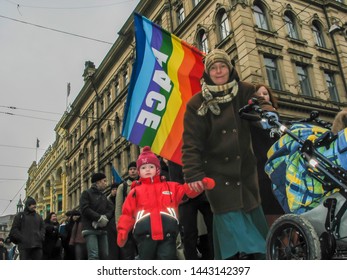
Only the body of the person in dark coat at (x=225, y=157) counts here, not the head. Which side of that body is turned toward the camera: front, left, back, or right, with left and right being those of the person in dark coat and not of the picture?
front

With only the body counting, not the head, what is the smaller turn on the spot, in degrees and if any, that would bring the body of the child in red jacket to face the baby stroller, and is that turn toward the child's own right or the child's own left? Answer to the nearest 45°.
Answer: approximately 45° to the child's own left

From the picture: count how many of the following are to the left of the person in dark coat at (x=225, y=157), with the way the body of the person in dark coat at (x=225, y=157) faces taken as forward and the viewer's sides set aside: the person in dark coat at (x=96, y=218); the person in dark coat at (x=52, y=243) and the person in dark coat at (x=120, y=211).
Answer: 0

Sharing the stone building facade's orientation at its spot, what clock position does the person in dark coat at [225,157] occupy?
The person in dark coat is roughly at 11 o'clock from the stone building facade.

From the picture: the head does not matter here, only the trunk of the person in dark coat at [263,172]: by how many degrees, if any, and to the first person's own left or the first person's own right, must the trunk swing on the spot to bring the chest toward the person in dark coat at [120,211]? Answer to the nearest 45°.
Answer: approximately 90° to the first person's own right

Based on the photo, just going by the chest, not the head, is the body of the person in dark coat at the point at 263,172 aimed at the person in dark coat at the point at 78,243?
no

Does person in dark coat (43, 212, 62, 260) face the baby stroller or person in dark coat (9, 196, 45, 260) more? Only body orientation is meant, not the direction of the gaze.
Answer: the baby stroller

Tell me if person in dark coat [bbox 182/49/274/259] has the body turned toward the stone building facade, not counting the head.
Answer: no

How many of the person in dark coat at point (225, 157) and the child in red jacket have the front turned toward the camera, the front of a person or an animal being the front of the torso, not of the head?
2

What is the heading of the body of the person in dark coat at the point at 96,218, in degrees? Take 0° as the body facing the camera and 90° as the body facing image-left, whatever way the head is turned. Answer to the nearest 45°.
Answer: approximately 315°

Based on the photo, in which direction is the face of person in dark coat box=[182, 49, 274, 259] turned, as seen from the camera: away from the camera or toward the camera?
toward the camera

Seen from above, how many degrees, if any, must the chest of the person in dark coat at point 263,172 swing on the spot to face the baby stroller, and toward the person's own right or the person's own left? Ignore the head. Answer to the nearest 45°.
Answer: approximately 45° to the person's own left
